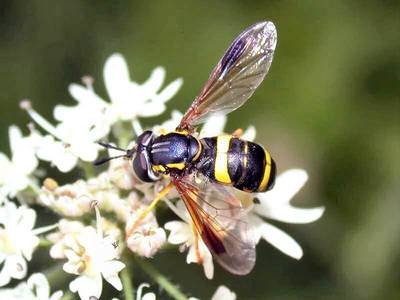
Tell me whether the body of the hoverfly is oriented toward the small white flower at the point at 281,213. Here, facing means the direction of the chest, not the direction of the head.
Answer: no

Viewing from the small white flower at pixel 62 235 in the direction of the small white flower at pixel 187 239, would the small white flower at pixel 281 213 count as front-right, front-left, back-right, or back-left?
front-left

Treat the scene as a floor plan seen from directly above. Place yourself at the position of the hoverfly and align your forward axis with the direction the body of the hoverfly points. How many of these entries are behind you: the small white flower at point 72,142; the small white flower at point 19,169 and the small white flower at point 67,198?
0

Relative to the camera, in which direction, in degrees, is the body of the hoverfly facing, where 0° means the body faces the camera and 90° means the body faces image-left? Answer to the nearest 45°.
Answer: approximately 90°
